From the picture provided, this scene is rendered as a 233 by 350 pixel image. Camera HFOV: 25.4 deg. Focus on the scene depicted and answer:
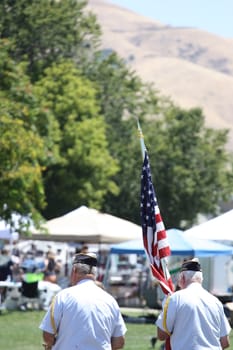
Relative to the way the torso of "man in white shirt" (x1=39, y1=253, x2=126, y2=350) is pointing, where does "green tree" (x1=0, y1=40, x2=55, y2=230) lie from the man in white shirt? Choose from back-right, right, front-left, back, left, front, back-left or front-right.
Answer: front

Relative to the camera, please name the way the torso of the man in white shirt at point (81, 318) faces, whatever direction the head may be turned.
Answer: away from the camera

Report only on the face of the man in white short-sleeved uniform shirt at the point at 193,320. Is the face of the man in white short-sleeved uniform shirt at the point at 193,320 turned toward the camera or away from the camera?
away from the camera

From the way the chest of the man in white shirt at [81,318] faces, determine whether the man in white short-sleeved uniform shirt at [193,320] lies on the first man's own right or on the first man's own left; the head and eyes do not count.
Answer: on the first man's own right

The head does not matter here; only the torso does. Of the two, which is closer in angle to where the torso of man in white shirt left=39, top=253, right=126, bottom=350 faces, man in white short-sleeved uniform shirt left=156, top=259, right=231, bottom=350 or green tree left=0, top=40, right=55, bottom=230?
the green tree
